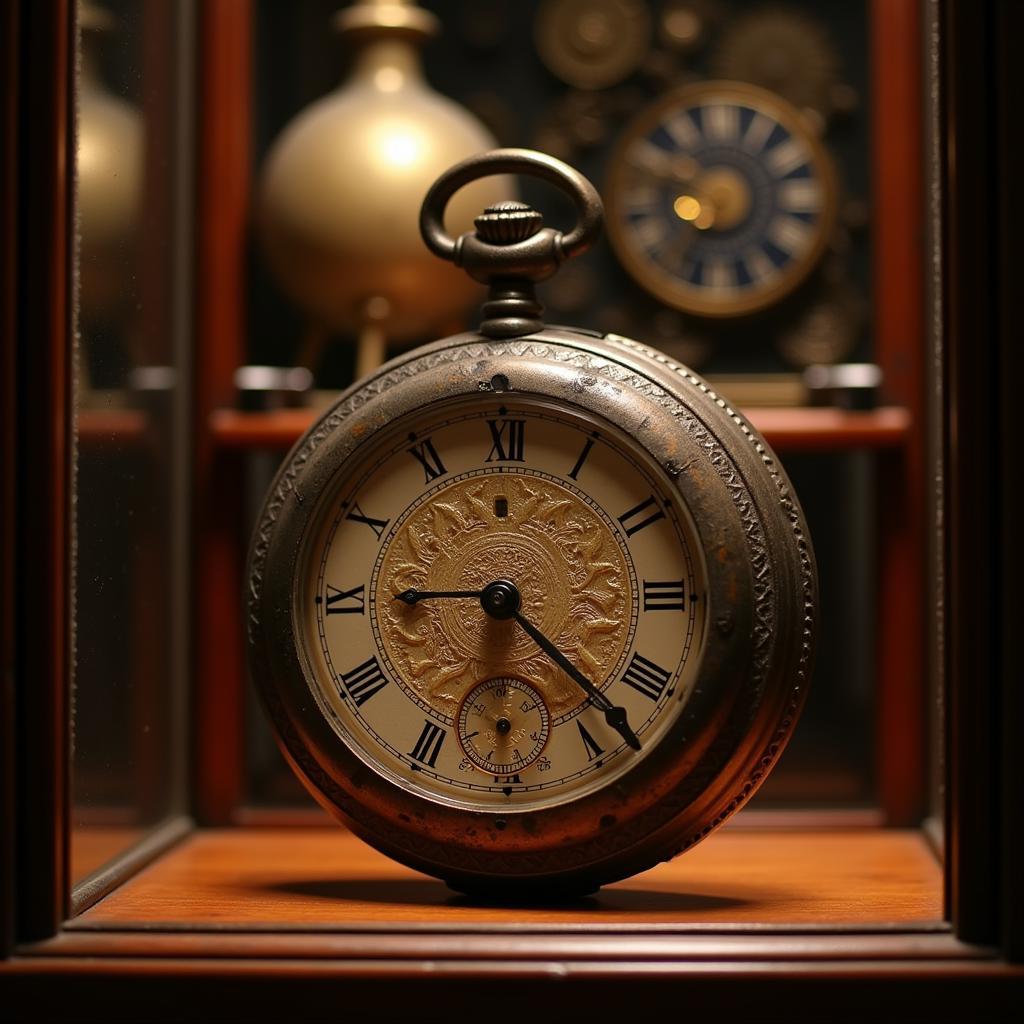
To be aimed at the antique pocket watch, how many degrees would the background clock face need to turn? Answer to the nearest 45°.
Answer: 0° — it already faces it

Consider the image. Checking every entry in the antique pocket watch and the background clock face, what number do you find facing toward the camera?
2

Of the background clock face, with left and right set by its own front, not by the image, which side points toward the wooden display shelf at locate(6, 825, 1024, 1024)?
front

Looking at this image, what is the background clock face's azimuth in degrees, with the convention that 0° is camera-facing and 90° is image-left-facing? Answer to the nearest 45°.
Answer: approximately 0°

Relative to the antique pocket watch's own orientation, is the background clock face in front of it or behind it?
behind
